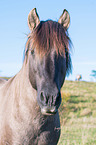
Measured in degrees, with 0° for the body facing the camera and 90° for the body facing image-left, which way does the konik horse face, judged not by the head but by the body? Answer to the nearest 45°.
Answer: approximately 315°
